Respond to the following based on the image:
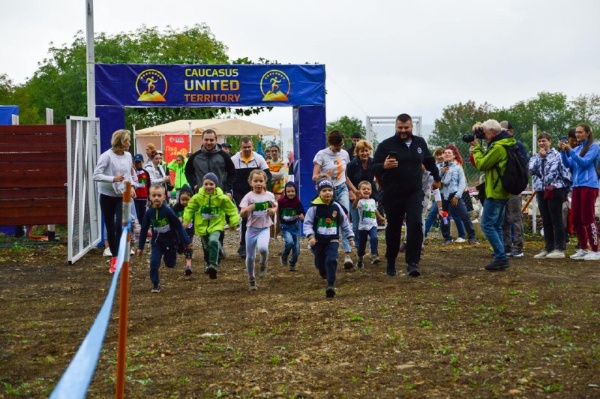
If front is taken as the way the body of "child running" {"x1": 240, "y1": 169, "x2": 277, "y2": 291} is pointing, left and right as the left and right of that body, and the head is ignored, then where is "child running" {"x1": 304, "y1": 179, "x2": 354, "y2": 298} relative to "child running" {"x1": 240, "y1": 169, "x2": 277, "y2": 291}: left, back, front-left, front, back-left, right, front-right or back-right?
front-left

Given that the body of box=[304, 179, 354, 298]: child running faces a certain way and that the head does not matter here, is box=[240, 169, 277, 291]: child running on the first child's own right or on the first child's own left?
on the first child's own right

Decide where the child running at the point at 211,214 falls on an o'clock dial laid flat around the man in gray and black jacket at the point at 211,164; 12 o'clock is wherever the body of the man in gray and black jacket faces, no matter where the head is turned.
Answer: The child running is roughly at 12 o'clock from the man in gray and black jacket.

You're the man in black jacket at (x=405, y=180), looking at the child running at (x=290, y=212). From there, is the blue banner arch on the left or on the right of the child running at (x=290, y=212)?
right

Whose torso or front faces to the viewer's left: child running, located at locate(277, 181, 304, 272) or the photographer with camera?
the photographer with camera
